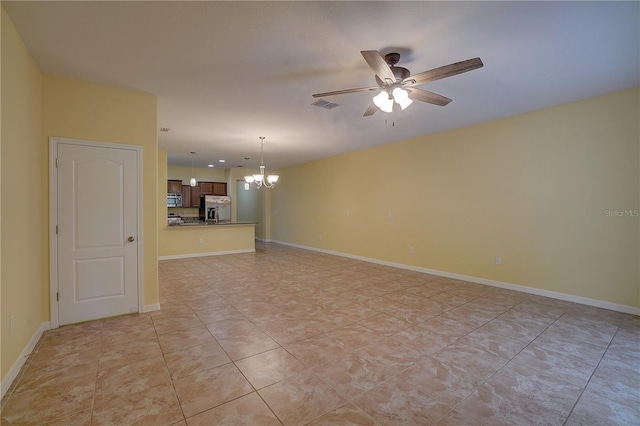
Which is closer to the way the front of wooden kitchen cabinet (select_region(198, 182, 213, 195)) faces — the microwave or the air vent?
the air vent

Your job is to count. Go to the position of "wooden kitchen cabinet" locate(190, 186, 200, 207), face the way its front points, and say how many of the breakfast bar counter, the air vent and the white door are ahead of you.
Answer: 3

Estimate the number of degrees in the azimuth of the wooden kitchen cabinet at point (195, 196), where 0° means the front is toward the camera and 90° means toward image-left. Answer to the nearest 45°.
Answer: approximately 0°
